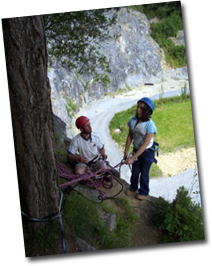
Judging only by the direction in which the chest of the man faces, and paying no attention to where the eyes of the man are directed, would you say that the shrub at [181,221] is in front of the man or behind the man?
in front

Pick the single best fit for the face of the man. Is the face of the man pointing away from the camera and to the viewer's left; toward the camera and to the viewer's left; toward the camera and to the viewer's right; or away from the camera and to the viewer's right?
toward the camera and to the viewer's right

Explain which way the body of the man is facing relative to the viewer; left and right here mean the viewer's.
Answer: facing the viewer and to the right of the viewer

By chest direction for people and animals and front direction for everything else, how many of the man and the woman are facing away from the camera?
0

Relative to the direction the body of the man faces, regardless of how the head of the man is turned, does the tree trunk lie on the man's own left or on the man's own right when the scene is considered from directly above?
on the man's own right

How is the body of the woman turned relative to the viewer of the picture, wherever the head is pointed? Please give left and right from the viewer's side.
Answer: facing the viewer and to the left of the viewer
